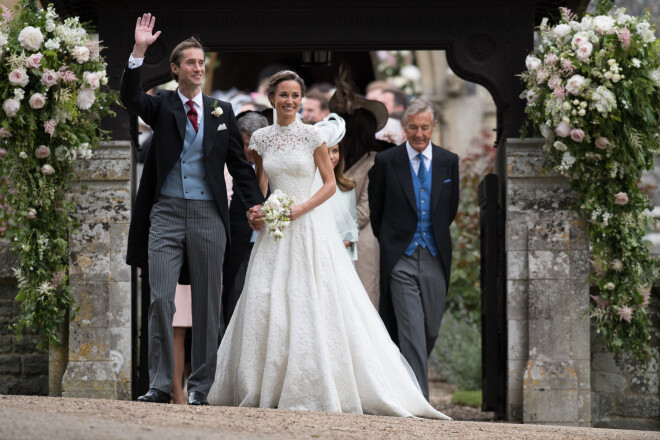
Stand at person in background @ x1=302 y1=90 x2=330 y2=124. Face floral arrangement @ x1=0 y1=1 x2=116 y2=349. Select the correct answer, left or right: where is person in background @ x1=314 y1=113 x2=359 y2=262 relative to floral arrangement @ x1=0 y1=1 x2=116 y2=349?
left

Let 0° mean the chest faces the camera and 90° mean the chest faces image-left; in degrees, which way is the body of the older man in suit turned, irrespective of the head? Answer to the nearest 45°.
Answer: approximately 0°

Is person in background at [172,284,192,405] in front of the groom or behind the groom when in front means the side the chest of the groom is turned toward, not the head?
behind

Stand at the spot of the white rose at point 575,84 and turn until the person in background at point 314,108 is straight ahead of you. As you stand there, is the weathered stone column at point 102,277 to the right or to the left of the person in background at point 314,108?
left

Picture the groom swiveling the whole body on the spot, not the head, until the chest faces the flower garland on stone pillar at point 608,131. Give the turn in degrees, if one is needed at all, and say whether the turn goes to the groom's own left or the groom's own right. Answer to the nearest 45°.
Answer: approximately 90° to the groom's own left

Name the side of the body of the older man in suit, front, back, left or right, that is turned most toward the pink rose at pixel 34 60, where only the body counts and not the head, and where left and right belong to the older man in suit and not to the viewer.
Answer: right

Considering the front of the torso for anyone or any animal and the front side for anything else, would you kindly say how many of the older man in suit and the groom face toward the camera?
2

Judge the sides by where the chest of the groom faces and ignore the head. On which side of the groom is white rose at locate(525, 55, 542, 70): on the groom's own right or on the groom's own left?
on the groom's own left

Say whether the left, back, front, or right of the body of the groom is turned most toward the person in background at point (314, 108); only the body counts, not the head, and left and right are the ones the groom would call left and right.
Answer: back

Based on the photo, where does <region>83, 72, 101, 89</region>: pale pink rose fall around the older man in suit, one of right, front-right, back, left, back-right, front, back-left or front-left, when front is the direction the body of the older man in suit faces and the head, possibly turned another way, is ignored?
right
